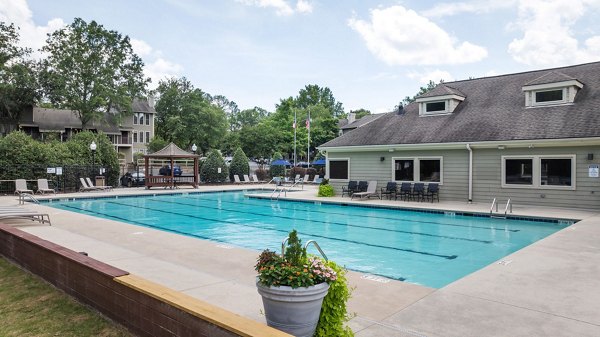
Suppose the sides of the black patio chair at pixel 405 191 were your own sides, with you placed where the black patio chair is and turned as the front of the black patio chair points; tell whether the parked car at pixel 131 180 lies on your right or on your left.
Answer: on your right

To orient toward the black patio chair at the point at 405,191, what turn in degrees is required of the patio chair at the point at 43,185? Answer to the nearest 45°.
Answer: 0° — it already faces it

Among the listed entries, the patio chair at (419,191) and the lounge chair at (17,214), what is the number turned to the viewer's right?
1

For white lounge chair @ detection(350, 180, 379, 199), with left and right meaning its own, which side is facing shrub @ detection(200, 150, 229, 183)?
right

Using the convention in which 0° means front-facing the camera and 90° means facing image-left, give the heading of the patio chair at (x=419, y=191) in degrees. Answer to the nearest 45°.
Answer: approximately 45°

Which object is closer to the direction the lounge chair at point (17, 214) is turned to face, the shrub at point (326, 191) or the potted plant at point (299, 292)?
the shrub

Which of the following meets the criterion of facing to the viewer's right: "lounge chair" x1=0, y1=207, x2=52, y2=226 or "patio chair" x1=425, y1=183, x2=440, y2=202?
the lounge chair

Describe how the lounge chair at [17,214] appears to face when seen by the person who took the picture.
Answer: facing to the right of the viewer
